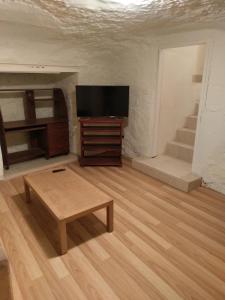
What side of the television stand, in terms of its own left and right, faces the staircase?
left

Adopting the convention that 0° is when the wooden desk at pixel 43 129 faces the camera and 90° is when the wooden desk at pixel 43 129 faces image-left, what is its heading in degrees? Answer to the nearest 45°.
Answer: approximately 315°

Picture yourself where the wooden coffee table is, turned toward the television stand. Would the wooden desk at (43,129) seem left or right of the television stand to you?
left

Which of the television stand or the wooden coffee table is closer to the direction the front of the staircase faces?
the wooden coffee table

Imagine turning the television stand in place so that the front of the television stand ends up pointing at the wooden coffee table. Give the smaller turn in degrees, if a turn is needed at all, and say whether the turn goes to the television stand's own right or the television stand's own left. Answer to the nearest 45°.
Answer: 0° — it already faces it

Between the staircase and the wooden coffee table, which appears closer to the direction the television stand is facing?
the wooden coffee table

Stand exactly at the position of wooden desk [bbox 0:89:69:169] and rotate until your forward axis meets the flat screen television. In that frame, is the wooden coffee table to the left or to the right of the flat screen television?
right

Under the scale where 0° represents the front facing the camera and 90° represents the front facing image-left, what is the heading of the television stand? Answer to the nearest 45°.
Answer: approximately 0°
